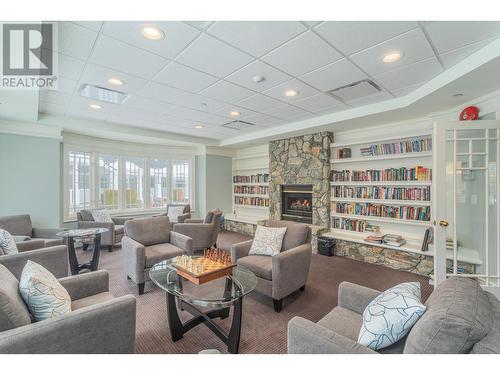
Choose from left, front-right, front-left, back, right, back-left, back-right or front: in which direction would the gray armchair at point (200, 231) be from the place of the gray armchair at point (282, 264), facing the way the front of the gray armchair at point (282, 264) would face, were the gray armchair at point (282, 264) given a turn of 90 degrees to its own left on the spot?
back

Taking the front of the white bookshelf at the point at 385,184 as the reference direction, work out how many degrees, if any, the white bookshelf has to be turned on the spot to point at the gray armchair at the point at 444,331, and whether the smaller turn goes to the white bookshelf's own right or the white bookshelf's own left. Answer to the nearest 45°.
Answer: approximately 45° to the white bookshelf's own left

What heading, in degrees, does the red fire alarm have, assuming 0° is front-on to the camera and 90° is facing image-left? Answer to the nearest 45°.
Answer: approximately 45°

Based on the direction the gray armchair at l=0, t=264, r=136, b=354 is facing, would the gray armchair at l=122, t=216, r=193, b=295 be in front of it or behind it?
in front

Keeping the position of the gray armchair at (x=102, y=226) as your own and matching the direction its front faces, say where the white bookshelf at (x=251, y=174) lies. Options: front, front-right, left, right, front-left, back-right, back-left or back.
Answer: front-left

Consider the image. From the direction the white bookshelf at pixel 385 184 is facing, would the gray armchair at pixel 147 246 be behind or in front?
in front

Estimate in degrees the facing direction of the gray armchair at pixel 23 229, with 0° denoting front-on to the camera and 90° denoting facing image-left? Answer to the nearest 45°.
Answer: approximately 315°

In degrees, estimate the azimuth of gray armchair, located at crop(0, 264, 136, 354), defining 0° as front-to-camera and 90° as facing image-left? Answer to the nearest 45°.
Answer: approximately 225°

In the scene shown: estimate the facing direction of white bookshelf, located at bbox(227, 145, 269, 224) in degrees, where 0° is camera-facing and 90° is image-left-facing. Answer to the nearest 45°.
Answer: approximately 45°
